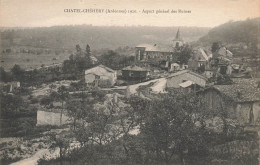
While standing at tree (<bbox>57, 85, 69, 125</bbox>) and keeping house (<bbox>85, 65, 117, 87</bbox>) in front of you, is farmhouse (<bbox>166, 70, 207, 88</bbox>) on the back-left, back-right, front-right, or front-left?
front-right
